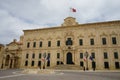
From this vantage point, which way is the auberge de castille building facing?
toward the camera
